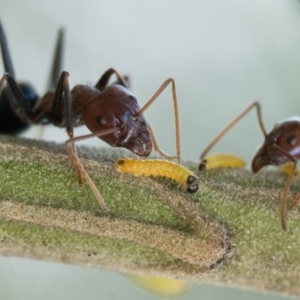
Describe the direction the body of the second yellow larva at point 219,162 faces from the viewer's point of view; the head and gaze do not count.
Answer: to the viewer's left

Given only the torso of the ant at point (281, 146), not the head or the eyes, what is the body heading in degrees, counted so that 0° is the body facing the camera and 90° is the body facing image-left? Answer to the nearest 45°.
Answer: approximately 90°

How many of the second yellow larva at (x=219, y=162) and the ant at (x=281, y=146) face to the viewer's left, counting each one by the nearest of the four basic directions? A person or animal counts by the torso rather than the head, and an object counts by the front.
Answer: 2
